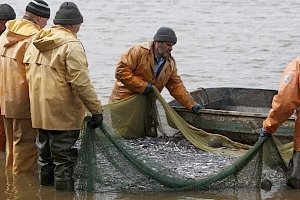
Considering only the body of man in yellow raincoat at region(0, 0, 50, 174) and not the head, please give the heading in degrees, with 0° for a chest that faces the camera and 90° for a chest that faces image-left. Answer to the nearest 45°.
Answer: approximately 225°

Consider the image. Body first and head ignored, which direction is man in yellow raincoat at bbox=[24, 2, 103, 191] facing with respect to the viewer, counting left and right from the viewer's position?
facing away from the viewer and to the right of the viewer

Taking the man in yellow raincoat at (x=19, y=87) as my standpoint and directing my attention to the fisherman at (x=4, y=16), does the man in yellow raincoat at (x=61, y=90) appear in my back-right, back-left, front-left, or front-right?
back-right

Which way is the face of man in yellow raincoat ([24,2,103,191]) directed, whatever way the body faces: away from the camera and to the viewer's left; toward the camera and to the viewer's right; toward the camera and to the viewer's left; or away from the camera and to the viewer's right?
away from the camera and to the viewer's right
